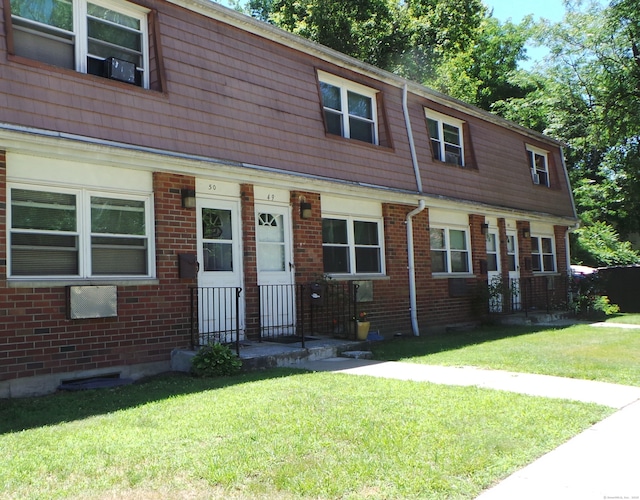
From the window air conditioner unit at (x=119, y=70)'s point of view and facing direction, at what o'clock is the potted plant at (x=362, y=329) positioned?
The potted plant is roughly at 10 o'clock from the window air conditioner unit.

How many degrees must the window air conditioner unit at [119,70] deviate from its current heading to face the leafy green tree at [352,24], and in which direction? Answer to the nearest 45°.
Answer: approximately 90° to its left

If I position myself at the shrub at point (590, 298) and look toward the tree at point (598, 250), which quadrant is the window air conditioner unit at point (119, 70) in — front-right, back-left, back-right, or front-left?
back-left

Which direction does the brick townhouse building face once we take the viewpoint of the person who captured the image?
facing the viewer and to the right of the viewer

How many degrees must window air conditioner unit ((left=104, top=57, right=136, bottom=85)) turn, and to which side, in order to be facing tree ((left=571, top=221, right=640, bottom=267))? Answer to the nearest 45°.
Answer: approximately 90° to its left

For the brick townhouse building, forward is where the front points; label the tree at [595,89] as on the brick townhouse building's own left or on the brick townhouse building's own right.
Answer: on the brick townhouse building's own left

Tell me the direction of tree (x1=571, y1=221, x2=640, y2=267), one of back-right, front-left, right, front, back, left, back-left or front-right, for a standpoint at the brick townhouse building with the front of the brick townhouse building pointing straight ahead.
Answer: left

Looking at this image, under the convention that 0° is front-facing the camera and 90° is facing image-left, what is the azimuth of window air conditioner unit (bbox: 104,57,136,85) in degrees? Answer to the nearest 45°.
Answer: approximately 315°
